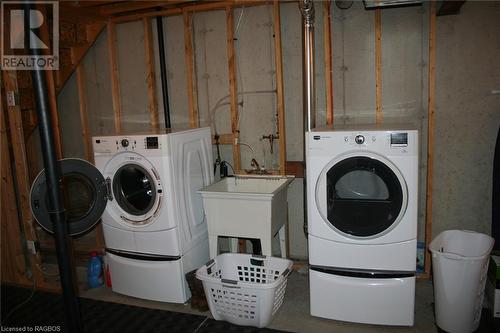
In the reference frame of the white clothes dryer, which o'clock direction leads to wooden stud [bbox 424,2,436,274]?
The wooden stud is roughly at 7 o'clock from the white clothes dryer.

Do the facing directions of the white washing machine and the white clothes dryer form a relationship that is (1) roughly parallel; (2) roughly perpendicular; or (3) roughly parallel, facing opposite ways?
roughly parallel

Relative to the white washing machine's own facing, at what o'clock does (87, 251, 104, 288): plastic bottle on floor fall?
The plastic bottle on floor is roughly at 3 o'clock from the white washing machine.

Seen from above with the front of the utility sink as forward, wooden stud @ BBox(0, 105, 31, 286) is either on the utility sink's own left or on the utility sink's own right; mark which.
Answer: on the utility sink's own right

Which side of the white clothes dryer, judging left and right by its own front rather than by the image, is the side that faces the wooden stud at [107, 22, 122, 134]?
right

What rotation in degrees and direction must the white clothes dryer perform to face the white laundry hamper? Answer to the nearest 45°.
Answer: approximately 90° to its left

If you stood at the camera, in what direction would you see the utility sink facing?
facing the viewer

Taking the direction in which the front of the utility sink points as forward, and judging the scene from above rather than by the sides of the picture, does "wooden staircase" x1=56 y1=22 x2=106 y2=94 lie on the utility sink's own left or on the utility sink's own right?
on the utility sink's own right

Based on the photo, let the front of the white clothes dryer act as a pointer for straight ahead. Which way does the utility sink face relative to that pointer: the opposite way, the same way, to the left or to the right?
the same way

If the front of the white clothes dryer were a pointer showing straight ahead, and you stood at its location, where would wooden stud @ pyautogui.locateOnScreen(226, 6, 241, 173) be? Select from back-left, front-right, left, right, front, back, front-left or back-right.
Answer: back-right

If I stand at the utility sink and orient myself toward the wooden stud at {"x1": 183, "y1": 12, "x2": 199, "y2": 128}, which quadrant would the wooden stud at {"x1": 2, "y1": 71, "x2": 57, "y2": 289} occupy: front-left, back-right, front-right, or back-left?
front-left

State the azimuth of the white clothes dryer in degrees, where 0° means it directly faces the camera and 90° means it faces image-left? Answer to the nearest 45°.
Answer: approximately 0°

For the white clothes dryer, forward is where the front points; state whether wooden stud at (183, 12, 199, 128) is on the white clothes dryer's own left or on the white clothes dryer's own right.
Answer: on the white clothes dryer's own right

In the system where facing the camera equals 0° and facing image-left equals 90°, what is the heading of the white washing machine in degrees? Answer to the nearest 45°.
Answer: approximately 45°

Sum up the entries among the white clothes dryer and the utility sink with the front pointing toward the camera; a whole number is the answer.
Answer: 2

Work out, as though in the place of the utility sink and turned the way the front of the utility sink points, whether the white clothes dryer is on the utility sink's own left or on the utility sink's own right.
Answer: on the utility sink's own left
